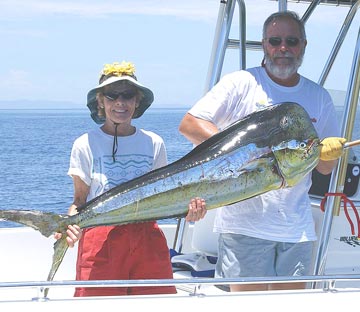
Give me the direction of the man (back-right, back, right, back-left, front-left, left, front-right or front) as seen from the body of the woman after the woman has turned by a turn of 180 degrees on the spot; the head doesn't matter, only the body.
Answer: right

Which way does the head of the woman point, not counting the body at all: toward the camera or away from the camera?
toward the camera

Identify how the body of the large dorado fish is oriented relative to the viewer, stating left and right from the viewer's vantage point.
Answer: facing to the right of the viewer

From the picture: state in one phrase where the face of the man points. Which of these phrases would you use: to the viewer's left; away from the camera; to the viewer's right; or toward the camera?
toward the camera

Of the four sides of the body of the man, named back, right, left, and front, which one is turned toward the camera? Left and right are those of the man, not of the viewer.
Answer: front

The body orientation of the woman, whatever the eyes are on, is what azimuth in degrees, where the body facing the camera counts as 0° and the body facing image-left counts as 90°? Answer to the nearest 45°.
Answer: approximately 0°
